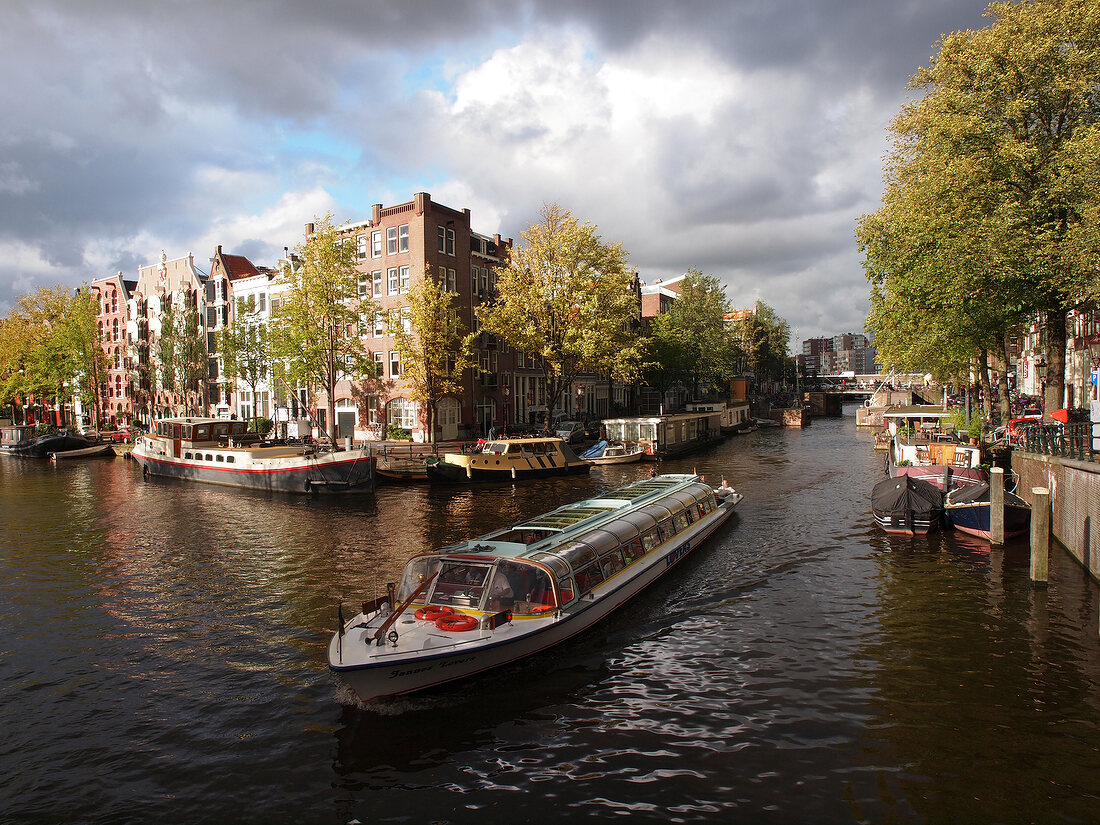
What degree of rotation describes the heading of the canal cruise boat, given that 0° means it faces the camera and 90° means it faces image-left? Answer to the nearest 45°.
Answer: approximately 45°

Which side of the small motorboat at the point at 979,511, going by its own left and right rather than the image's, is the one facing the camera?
front

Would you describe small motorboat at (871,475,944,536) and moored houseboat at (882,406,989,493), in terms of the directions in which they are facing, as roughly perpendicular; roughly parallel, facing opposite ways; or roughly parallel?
roughly parallel

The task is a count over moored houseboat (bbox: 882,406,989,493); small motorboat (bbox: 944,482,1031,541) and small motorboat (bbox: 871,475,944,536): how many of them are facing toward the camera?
3

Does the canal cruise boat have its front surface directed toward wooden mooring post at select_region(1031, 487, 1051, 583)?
no

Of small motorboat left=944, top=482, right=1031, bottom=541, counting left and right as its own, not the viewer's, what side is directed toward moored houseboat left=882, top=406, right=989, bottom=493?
back

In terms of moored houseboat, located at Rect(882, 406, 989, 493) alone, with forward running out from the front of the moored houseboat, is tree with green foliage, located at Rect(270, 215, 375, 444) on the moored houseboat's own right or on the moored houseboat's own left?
on the moored houseboat's own right
